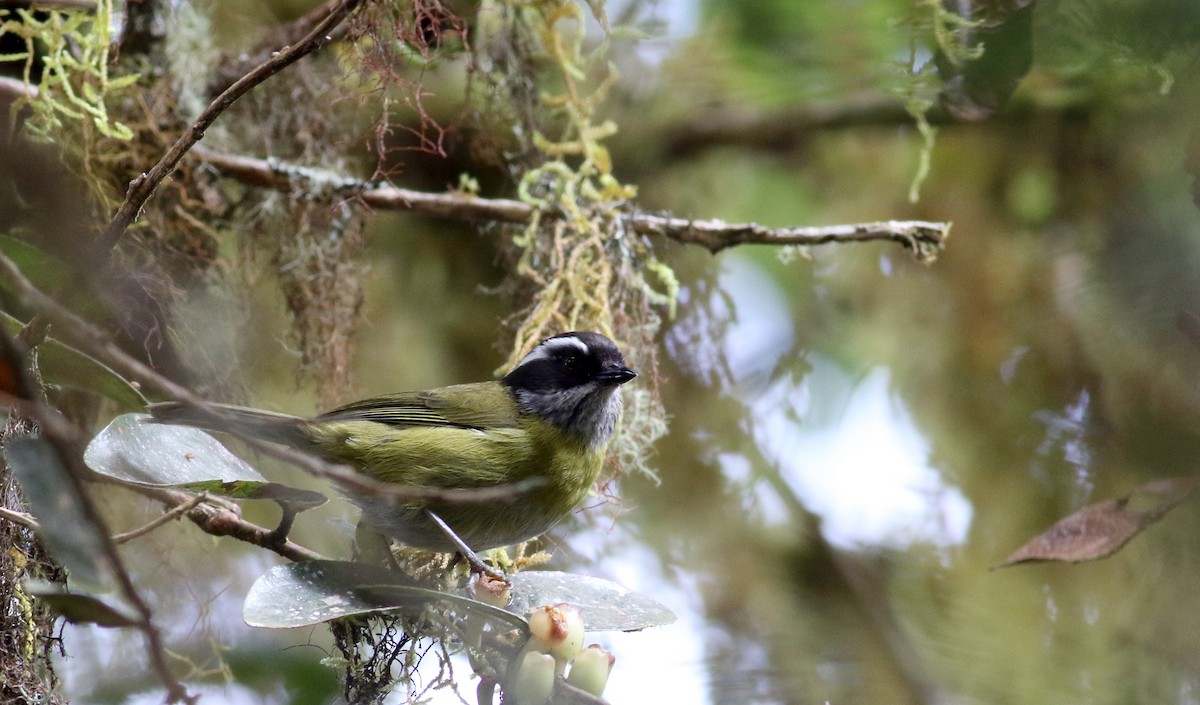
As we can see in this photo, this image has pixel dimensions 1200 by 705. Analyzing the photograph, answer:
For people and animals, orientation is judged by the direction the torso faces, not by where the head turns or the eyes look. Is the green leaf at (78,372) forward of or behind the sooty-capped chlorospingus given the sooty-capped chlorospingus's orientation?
behind

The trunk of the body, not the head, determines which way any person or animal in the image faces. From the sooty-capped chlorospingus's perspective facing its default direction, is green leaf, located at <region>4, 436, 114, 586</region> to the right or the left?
on its right

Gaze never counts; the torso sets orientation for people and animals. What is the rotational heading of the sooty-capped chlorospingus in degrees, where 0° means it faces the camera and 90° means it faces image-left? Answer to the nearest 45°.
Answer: approximately 270°

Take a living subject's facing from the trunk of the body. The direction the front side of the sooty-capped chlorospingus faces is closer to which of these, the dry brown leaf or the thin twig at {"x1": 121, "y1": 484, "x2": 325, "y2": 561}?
the dry brown leaf

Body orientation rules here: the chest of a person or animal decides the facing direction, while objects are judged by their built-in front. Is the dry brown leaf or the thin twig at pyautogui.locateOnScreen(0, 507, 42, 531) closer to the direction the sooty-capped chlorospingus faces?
the dry brown leaf

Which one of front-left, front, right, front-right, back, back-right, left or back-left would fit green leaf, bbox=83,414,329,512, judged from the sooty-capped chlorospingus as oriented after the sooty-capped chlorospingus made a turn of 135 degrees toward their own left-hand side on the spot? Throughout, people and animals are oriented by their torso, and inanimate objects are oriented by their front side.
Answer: left

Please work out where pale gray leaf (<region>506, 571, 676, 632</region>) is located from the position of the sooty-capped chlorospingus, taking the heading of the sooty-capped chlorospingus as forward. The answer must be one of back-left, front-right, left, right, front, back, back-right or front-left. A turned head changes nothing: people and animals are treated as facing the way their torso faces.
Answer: front

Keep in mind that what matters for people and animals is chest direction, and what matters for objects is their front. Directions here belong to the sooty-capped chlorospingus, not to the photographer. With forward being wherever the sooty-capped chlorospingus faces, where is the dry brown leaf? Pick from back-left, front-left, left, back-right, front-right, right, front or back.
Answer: front-right

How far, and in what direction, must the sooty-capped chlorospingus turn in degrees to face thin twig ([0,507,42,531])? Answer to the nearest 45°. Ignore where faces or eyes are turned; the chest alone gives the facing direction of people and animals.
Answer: approximately 135° to its right
